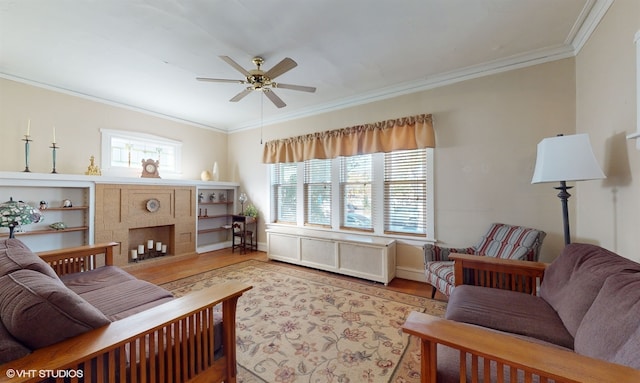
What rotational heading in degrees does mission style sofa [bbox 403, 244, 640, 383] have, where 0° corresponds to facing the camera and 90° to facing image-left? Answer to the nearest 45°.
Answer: approximately 90°

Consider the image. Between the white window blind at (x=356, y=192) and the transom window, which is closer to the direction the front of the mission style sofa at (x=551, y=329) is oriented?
the transom window

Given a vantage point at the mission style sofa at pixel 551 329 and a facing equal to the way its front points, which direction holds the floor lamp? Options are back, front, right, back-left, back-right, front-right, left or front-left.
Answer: right

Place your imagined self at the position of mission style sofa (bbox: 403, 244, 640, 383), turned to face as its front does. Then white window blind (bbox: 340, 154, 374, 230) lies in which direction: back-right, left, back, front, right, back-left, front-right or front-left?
front-right

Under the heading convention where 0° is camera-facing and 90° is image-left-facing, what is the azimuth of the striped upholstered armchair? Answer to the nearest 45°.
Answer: approximately 45°

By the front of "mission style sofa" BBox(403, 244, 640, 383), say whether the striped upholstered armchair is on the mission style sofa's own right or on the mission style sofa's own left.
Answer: on the mission style sofa's own right

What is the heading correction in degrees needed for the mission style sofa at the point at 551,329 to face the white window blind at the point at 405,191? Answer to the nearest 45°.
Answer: approximately 45° to its right

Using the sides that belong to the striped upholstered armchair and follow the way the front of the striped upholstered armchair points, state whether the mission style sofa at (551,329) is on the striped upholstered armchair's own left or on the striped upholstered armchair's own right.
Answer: on the striped upholstered armchair's own left

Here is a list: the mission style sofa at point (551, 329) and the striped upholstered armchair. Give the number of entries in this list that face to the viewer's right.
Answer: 0

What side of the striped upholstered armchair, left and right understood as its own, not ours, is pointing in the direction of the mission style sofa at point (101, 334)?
front
